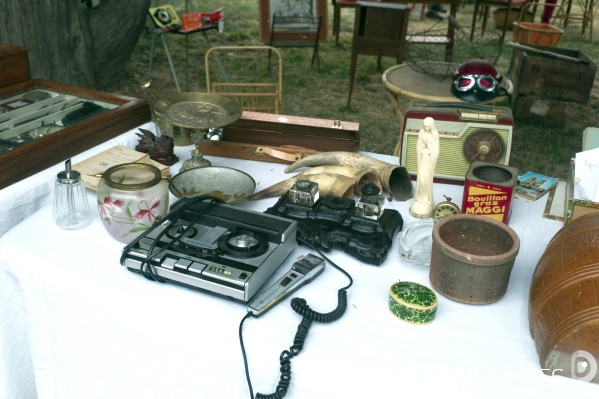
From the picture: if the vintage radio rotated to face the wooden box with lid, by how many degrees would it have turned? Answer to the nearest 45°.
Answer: approximately 90° to its right

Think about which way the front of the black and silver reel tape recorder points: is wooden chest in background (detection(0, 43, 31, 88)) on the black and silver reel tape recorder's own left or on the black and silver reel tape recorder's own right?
on the black and silver reel tape recorder's own right

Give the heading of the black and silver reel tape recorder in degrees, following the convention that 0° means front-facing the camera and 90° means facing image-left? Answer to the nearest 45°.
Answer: approximately 45°

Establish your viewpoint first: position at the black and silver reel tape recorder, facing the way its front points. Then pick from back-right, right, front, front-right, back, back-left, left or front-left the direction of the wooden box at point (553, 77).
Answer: back
